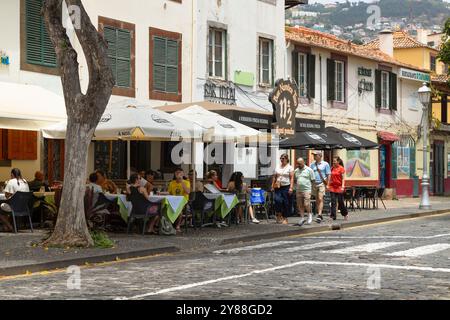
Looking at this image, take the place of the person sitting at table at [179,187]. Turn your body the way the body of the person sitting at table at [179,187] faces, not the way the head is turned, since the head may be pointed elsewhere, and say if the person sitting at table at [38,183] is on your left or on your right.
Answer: on your right

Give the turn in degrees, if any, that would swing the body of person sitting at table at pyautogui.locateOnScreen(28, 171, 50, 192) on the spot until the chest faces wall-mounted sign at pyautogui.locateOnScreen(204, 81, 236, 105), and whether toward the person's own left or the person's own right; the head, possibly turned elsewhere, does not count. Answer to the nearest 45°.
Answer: approximately 135° to the person's own left

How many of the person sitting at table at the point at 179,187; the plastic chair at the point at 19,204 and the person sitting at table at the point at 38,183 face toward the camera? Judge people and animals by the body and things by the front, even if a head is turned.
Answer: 2

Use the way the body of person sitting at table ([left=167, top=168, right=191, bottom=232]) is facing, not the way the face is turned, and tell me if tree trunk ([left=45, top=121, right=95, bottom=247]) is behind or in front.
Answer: in front

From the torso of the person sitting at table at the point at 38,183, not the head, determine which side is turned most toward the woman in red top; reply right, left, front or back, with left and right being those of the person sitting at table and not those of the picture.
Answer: left

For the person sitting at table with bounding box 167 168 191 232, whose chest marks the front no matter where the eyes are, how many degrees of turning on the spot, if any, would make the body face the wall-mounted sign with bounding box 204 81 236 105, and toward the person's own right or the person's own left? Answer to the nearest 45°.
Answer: approximately 180°

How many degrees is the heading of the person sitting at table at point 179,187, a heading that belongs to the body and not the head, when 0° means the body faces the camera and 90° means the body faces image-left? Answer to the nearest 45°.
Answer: approximately 0°

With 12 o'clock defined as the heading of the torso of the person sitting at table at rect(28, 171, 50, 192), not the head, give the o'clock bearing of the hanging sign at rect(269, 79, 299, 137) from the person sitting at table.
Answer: The hanging sign is roughly at 8 o'clock from the person sitting at table.
